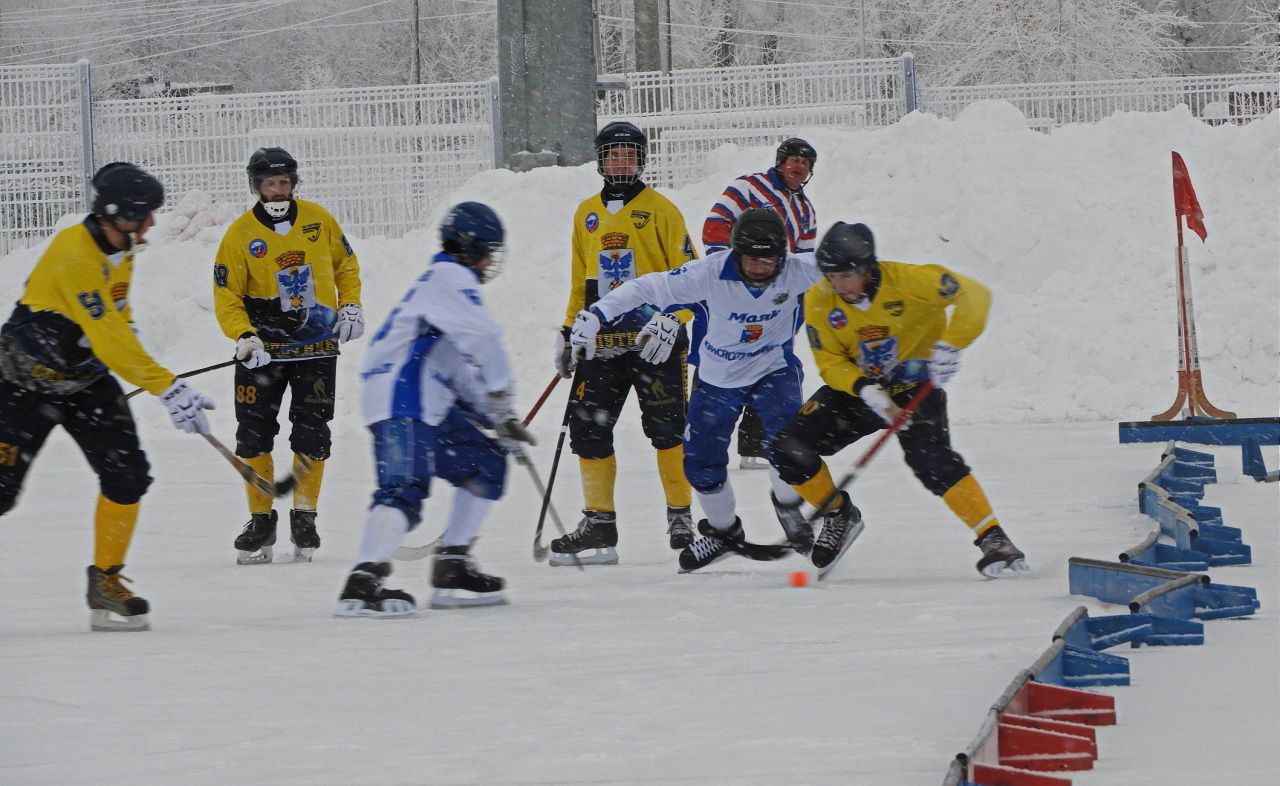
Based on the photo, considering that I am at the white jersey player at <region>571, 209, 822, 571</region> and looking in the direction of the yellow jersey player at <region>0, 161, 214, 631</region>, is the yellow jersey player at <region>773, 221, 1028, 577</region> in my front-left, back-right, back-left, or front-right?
back-left

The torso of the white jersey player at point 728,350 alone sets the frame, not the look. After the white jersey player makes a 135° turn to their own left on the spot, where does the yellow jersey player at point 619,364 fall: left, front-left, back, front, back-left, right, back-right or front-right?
left

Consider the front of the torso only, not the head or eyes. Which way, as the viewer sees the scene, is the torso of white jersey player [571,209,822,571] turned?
toward the camera

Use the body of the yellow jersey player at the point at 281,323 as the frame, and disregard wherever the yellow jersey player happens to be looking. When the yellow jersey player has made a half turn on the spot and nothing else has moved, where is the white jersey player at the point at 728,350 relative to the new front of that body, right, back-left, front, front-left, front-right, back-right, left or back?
back-right

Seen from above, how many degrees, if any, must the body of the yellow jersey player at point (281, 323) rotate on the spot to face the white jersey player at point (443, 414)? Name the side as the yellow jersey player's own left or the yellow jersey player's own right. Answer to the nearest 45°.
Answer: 0° — they already face them

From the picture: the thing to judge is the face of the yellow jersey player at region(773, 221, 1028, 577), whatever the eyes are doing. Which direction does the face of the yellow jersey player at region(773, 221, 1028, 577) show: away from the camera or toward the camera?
toward the camera

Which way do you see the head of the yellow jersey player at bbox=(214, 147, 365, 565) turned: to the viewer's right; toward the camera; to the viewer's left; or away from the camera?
toward the camera

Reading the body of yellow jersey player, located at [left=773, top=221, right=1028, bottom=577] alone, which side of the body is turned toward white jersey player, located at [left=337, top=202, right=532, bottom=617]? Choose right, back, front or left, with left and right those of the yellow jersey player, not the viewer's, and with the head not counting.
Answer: front

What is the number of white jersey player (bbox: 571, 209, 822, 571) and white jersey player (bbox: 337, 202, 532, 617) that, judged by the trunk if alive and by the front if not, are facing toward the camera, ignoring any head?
1

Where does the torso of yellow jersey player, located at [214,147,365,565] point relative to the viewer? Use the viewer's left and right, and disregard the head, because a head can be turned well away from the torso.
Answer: facing the viewer

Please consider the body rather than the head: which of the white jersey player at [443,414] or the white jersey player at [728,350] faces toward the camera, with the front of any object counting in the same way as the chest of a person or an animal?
the white jersey player at [728,350]

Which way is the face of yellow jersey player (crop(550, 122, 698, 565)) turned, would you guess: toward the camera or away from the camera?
toward the camera
